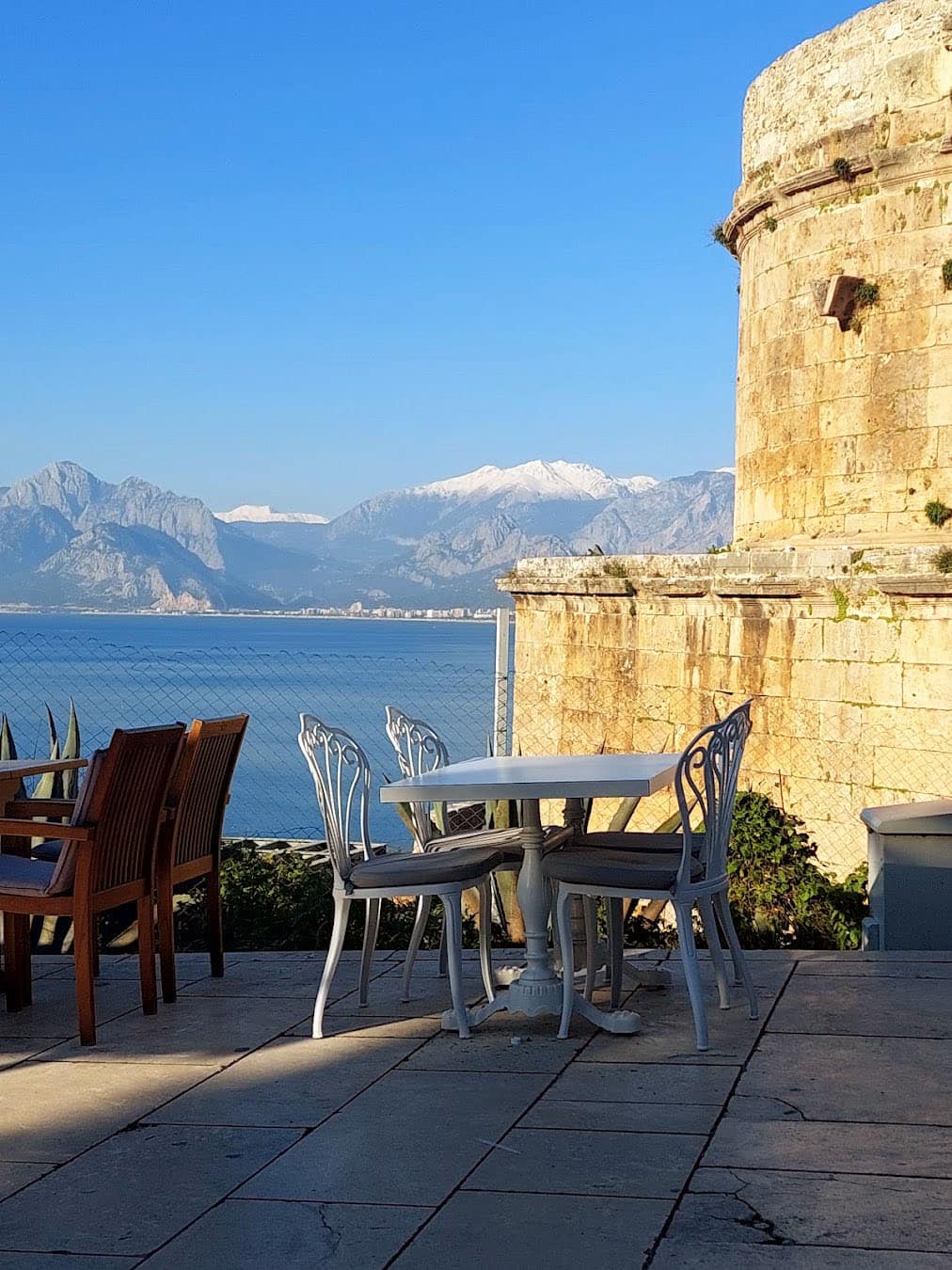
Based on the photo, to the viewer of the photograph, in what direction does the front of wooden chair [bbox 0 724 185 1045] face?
facing away from the viewer and to the left of the viewer

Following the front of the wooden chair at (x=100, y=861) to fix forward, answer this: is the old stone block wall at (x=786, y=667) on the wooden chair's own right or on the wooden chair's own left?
on the wooden chair's own right

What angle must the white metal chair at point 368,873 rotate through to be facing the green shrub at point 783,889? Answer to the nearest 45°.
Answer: approximately 45° to its left

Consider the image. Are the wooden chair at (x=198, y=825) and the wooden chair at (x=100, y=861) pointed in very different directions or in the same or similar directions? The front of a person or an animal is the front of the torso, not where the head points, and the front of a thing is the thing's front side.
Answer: same or similar directions

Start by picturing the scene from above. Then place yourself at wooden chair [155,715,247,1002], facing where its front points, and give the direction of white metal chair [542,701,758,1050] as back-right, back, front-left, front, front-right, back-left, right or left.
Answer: back

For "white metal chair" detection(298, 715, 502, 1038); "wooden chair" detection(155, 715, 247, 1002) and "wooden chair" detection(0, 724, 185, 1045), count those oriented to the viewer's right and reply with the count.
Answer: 1

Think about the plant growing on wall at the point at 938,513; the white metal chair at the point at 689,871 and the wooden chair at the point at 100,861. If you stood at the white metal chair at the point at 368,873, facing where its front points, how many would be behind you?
1

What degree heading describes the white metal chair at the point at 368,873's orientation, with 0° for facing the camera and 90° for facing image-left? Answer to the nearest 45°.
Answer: approximately 270°

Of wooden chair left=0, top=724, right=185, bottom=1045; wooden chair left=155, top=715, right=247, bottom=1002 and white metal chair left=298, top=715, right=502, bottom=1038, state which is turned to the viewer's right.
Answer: the white metal chair

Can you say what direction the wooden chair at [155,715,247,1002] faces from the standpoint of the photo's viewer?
facing away from the viewer and to the left of the viewer

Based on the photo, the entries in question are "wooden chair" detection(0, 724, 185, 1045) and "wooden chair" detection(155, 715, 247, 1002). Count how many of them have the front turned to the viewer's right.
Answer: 0

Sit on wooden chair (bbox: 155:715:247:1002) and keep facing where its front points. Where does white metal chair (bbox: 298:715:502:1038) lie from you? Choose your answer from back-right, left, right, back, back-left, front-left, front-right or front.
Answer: back

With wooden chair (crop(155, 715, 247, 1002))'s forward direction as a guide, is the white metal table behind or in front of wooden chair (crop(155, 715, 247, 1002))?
behind
